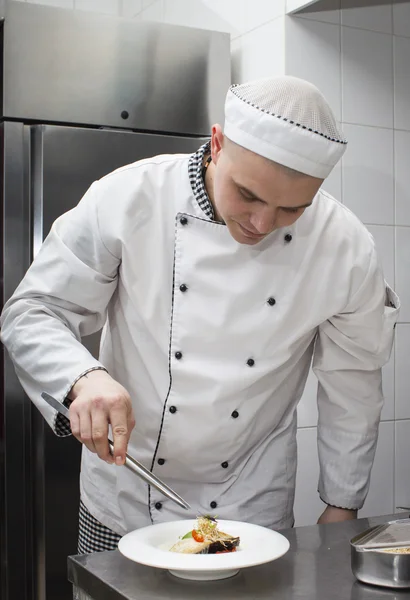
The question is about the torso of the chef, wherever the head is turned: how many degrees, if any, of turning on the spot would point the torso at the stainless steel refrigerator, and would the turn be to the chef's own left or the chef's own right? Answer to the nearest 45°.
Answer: approximately 135° to the chef's own right

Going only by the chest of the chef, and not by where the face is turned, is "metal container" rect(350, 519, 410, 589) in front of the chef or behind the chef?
in front

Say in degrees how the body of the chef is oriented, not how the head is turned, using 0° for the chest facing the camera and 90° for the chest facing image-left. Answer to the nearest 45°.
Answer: approximately 0°
